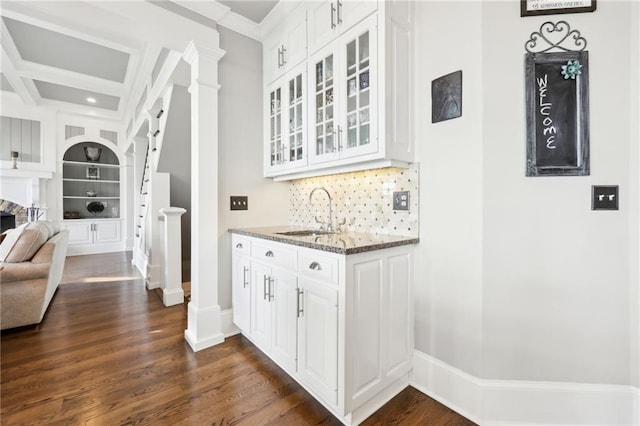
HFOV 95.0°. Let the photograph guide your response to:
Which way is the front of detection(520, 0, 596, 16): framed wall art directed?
toward the camera

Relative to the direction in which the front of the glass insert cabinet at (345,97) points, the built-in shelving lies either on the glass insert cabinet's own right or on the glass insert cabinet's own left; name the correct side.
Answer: on the glass insert cabinet's own right

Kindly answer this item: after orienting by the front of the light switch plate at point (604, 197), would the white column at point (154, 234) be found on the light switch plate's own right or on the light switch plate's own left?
on the light switch plate's own right

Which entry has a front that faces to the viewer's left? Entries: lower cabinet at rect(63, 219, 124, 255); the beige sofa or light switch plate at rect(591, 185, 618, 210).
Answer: the beige sofa

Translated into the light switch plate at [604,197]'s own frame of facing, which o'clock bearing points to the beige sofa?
The beige sofa is roughly at 2 o'clock from the light switch plate.

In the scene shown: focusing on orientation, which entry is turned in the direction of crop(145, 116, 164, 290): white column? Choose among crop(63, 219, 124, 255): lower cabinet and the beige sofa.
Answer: the lower cabinet

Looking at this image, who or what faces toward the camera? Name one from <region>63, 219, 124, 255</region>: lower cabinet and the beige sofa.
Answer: the lower cabinet

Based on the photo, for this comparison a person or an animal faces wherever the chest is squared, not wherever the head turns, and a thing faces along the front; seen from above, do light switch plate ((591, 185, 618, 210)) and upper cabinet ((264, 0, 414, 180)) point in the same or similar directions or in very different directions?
same or similar directions

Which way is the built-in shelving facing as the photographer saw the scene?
facing the viewer

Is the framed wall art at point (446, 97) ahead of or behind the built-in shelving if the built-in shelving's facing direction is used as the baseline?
ahead
